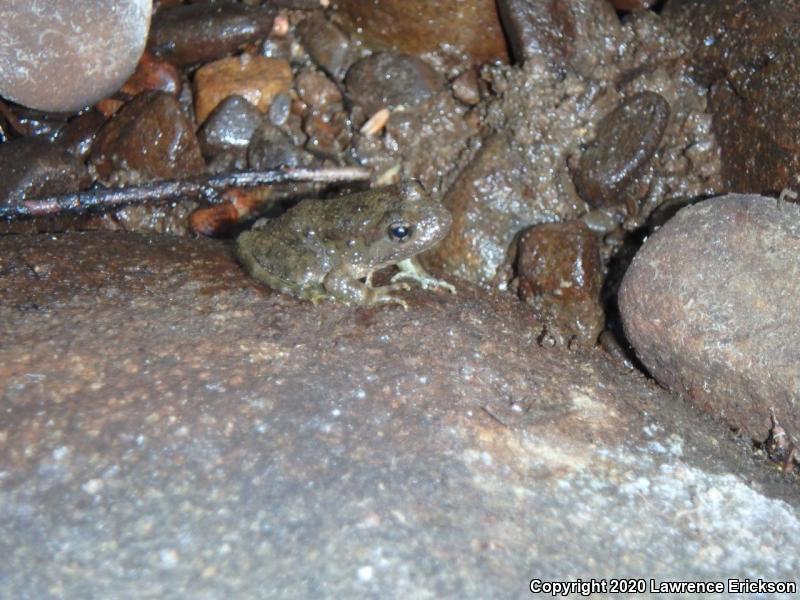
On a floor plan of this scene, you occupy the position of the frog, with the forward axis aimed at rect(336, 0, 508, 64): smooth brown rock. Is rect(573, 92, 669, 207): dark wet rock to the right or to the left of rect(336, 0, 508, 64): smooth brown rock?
right

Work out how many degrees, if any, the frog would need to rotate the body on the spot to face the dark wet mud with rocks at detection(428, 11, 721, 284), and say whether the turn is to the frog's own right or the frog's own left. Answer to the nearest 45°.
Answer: approximately 45° to the frog's own left

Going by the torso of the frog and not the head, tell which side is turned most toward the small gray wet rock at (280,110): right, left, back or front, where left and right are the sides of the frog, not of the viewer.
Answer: left

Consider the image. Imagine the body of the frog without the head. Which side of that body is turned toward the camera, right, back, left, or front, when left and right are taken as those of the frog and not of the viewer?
right

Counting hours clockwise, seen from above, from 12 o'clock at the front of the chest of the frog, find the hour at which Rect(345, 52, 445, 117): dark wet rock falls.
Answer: The dark wet rock is roughly at 9 o'clock from the frog.

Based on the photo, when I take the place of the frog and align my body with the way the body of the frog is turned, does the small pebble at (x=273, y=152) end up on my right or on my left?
on my left

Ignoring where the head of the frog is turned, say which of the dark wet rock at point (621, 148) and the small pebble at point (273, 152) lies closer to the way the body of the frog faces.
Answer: the dark wet rock

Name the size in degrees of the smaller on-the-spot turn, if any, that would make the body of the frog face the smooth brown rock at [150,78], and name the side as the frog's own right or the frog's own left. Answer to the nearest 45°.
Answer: approximately 135° to the frog's own left

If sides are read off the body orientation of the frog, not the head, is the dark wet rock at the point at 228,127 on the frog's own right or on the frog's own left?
on the frog's own left

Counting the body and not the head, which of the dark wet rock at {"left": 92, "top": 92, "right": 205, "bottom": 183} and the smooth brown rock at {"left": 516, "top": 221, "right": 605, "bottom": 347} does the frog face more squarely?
the smooth brown rock
